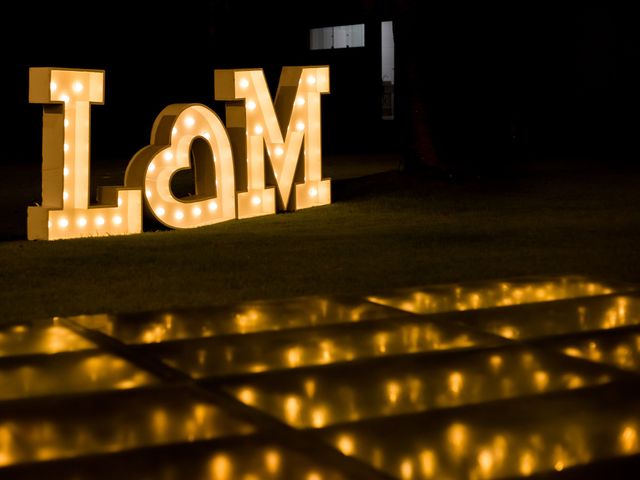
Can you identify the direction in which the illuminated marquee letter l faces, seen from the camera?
facing the viewer and to the right of the viewer

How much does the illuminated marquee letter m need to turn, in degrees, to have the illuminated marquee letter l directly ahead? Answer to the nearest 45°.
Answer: approximately 90° to its right

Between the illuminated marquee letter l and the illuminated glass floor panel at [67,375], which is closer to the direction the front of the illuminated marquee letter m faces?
the illuminated glass floor panel

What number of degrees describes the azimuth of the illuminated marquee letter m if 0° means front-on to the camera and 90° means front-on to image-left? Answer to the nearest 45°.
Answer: approximately 315°

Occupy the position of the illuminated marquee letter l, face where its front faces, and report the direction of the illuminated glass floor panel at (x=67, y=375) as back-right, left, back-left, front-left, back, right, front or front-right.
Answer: front-right

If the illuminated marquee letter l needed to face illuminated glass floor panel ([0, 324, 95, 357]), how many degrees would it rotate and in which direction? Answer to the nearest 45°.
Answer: approximately 45° to its right

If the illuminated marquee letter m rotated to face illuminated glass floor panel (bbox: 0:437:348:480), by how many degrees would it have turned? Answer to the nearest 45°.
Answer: approximately 45° to its right

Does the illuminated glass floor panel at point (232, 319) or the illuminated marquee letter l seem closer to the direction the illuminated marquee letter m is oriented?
the illuminated glass floor panel

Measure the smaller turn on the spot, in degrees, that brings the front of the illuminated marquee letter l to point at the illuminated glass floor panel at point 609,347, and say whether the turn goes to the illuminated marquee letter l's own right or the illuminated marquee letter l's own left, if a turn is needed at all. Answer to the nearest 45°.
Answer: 0° — it already faces it

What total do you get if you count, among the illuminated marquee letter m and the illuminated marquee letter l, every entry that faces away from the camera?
0
